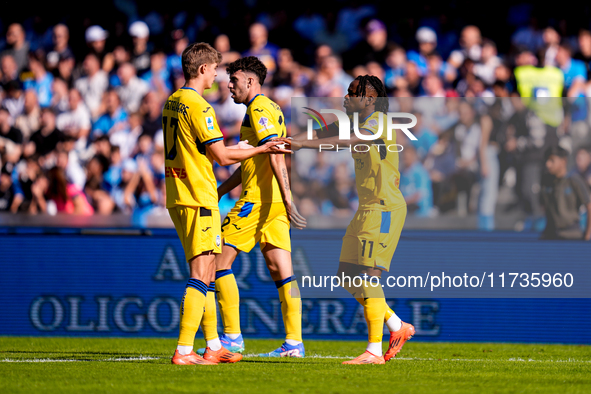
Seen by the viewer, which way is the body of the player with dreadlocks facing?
to the viewer's left

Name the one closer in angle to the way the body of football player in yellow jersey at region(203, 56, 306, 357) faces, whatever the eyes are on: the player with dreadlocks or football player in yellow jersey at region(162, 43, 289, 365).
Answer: the football player in yellow jersey

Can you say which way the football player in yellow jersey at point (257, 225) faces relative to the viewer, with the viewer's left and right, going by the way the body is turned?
facing to the left of the viewer

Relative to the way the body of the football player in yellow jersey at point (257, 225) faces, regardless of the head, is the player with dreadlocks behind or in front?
behind

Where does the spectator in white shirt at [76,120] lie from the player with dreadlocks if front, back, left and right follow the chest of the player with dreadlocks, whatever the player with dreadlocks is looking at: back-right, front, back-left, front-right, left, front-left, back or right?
front-right

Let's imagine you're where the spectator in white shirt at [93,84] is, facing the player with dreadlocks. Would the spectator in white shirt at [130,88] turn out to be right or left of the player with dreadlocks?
left

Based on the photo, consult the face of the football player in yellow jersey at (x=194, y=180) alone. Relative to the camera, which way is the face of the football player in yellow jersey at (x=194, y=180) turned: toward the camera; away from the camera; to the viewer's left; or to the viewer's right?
to the viewer's right

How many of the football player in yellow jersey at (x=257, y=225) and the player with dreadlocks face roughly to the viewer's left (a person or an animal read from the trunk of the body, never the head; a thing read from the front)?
2
